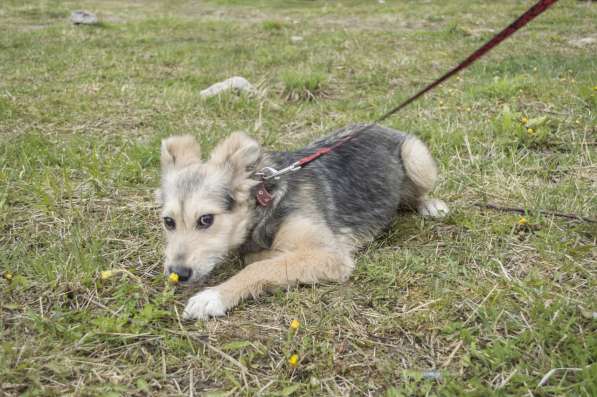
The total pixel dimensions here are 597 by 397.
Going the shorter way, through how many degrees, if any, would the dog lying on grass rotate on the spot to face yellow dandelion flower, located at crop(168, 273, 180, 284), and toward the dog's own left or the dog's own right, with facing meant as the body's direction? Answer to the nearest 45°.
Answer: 0° — it already faces it

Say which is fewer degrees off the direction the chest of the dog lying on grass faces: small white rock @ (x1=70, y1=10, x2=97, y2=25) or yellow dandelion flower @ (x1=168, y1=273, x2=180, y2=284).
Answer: the yellow dandelion flower

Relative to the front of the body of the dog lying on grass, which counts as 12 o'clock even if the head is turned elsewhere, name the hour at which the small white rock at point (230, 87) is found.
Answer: The small white rock is roughly at 4 o'clock from the dog lying on grass.

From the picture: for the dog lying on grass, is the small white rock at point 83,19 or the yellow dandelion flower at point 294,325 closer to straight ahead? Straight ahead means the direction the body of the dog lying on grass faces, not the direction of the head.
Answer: the yellow dandelion flower

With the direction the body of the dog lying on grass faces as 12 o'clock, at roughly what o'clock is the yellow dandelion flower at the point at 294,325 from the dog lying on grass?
The yellow dandelion flower is roughly at 10 o'clock from the dog lying on grass.

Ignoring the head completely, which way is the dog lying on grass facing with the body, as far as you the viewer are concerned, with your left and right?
facing the viewer and to the left of the viewer

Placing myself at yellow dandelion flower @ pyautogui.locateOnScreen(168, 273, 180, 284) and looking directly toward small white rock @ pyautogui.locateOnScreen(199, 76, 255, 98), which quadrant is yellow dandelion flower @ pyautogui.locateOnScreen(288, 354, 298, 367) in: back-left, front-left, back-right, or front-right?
back-right

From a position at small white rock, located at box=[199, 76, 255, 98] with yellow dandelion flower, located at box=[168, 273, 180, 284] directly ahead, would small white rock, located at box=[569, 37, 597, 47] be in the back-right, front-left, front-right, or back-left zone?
back-left

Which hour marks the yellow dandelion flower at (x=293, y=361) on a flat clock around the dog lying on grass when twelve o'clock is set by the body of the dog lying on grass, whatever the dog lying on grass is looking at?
The yellow dandelion flower is roughly at 10 o'clock from the dog lying on grass.

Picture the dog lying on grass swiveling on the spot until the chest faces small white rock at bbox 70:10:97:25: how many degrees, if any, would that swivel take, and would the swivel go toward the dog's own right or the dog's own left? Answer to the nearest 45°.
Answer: approximately 90° to the dog's own right

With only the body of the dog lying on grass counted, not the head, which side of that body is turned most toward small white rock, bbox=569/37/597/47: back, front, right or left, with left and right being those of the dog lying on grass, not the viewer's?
back
